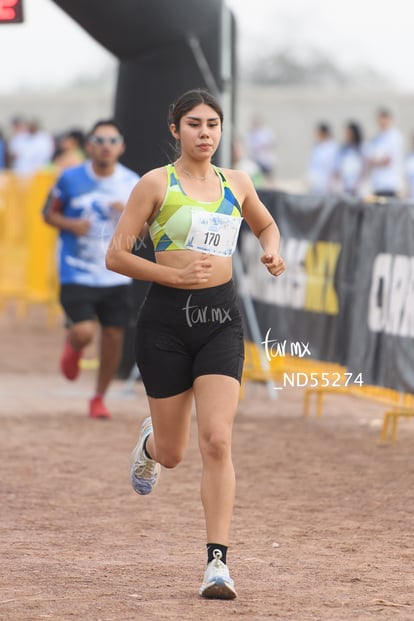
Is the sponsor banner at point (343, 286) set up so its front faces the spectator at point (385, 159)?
no

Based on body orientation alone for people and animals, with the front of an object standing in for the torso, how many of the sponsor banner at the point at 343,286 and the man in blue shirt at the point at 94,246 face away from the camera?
0

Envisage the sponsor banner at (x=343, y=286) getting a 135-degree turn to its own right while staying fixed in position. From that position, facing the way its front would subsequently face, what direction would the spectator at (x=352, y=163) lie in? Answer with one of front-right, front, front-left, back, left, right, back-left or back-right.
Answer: front

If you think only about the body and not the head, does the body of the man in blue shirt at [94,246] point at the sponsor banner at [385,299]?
no

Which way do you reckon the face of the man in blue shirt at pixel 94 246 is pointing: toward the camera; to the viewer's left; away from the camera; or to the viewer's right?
toward the camera

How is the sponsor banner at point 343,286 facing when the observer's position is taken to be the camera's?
facing the viewer and to the left of the viewer

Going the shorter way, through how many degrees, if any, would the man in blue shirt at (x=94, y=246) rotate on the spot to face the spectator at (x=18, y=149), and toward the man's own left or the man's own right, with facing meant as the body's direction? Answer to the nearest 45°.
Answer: approximately 180°

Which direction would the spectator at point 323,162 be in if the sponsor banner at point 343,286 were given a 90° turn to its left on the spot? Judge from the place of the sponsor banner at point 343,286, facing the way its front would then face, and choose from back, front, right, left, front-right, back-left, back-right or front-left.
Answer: back-left

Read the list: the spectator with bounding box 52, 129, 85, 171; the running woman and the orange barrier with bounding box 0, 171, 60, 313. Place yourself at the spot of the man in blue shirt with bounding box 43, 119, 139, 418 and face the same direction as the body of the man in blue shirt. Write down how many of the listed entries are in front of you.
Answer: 1

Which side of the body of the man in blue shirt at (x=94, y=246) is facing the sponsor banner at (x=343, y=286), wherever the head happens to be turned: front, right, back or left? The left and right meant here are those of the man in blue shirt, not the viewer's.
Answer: left

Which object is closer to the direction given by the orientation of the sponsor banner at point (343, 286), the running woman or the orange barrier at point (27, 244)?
the running woman

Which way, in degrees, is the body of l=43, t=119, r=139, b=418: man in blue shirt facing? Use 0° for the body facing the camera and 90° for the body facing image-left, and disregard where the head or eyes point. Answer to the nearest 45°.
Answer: approximately 0°

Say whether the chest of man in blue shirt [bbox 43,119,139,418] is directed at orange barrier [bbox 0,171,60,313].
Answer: no

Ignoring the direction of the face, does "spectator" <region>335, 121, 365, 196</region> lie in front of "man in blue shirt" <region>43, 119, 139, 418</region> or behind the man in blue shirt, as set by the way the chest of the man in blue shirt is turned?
behind

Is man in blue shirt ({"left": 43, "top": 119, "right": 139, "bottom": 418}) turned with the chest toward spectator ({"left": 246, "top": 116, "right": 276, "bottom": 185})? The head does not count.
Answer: no

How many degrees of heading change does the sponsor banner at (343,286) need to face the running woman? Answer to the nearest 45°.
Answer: approximately 45° to its left
